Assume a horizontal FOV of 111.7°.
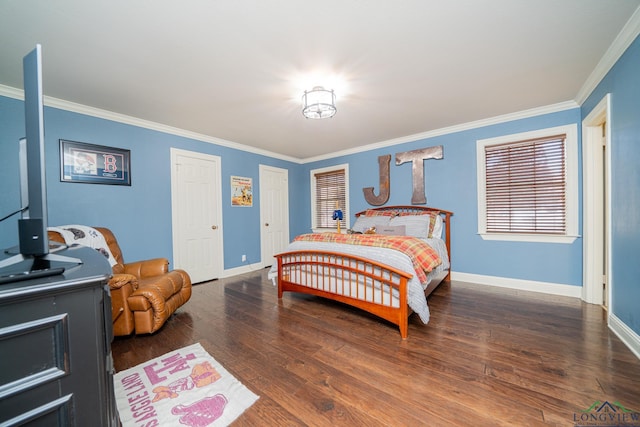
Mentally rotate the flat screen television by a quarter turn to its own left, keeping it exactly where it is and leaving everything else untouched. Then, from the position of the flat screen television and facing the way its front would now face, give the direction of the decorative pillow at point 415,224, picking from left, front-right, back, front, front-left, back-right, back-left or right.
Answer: right

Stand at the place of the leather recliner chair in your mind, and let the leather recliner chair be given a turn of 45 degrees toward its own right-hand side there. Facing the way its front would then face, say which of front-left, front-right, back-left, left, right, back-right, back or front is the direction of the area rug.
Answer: front

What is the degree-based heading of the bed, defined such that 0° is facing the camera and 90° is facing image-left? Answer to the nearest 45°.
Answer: approximately 45°

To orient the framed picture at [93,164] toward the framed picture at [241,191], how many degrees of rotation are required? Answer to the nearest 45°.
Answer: approximately 45° to its left

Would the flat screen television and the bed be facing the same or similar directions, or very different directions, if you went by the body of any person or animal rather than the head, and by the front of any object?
very different directions

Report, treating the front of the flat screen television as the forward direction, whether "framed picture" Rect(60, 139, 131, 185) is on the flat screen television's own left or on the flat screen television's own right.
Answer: on the flat screen television's own left

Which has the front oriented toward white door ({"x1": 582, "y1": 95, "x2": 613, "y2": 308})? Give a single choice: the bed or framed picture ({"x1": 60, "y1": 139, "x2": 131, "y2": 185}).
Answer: the framed picture

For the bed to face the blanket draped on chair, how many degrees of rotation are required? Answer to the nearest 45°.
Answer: approximately 45° to its right

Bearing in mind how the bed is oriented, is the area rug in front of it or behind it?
in front

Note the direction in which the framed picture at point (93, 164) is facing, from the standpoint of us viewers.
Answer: facing the viewer and to the right of the viewer

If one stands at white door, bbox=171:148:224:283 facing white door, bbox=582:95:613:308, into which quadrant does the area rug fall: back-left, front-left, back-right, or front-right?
front-right

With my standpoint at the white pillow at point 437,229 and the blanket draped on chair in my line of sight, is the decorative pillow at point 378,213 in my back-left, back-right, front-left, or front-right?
front-right

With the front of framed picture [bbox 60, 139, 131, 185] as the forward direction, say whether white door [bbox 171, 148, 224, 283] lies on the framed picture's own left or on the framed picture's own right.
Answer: on the framed picture's own left

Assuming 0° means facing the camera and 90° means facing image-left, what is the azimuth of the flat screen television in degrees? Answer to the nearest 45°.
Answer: approximately 270°

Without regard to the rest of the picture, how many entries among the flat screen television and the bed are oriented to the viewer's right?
1

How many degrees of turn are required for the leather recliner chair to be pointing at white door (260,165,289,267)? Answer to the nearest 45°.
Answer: approximately 90° to its left
